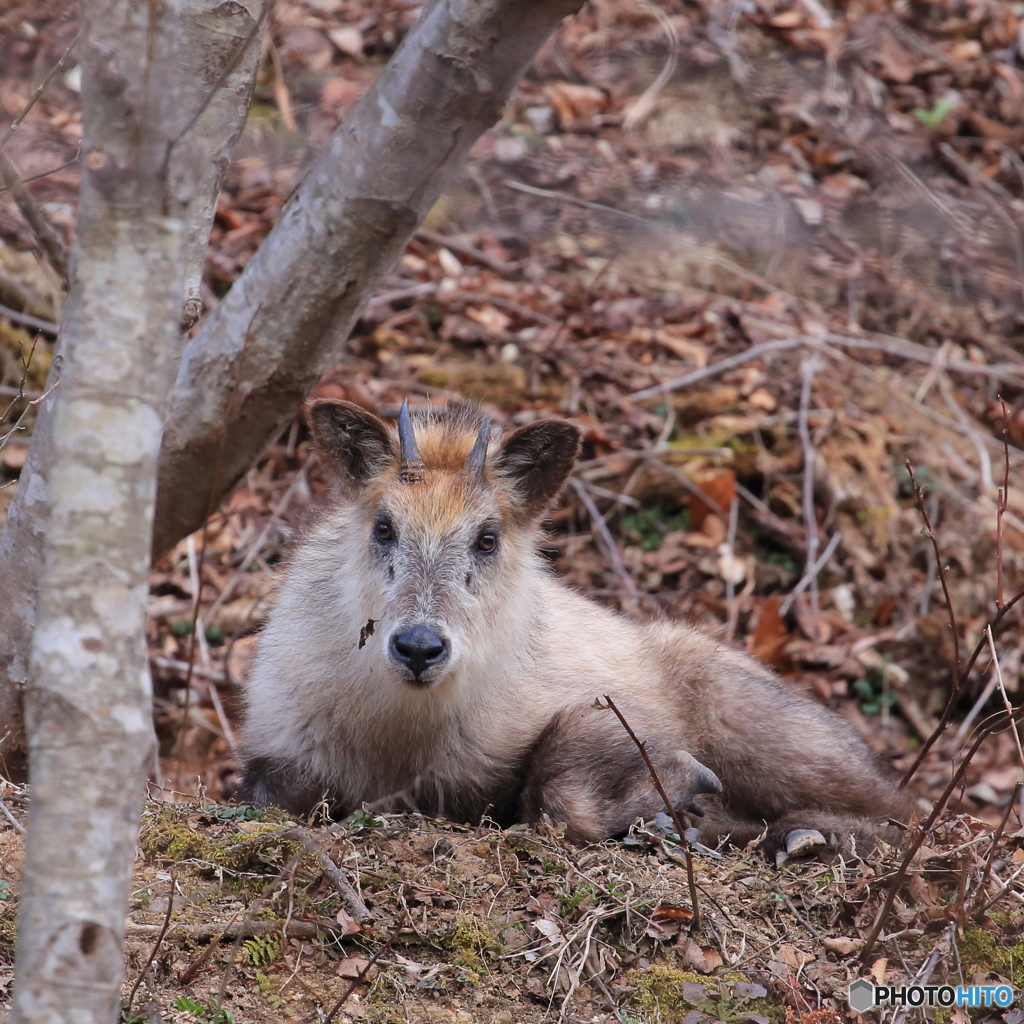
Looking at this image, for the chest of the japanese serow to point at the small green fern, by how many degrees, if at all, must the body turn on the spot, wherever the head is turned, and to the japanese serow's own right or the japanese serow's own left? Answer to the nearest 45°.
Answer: approximately 45° to the japanese serow's own left

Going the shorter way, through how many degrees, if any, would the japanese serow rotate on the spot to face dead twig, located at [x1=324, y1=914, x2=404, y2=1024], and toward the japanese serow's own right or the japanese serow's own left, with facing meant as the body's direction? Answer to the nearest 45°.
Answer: approximately 45° to the japanese serow's own left

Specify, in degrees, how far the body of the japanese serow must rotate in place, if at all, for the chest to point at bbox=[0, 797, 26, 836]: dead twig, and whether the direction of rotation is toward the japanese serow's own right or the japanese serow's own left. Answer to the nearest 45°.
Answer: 0° — it already faces it

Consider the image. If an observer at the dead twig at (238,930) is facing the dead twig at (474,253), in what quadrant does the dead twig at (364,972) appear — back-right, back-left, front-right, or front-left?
back-right

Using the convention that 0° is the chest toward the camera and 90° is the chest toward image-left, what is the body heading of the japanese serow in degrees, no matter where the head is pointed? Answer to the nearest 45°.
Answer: approximately 45°

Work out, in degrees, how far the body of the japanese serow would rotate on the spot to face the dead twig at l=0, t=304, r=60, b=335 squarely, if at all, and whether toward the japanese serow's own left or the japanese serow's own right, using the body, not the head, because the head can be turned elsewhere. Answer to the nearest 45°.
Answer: approximately 90° to the japanese serow's own right

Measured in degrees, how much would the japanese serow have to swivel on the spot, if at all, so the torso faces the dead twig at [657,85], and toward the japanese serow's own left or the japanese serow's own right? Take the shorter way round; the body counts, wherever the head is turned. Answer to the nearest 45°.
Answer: approximately 135° to the japanese serow's own right

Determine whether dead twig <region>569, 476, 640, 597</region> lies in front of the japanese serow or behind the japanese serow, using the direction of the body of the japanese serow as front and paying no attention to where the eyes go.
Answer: behind

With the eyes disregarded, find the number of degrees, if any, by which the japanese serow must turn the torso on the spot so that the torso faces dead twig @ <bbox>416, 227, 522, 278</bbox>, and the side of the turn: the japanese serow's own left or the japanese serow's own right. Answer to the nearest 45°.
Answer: approximately 135° to the japanese serow's own right
